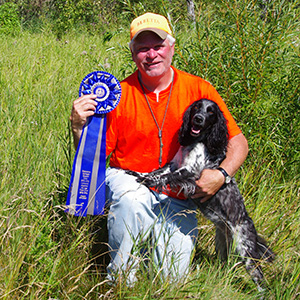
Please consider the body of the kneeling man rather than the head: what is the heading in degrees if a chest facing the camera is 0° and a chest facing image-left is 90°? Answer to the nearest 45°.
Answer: approximately 0°

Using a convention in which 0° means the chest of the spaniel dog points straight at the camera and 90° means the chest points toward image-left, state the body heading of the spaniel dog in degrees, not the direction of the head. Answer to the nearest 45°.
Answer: approximately 45°
